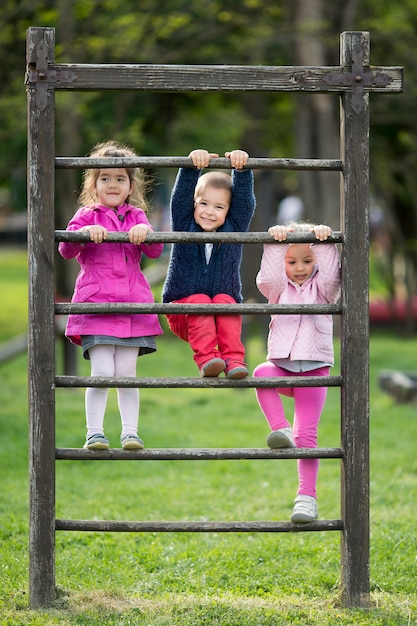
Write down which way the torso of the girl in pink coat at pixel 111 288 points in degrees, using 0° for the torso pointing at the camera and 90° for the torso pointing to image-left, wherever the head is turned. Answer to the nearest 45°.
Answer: approximately 0°

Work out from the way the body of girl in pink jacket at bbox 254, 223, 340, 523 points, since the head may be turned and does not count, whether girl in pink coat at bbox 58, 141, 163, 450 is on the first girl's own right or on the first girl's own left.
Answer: on the first girl's own right

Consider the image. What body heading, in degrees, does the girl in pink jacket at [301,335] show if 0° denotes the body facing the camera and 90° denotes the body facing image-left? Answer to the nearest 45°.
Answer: approximately 0°

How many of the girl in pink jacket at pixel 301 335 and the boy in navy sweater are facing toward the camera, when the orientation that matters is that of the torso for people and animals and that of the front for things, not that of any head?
2

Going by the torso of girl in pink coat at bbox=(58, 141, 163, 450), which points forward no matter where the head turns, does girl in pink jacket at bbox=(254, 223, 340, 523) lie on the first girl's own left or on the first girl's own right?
on the first girl's own left
